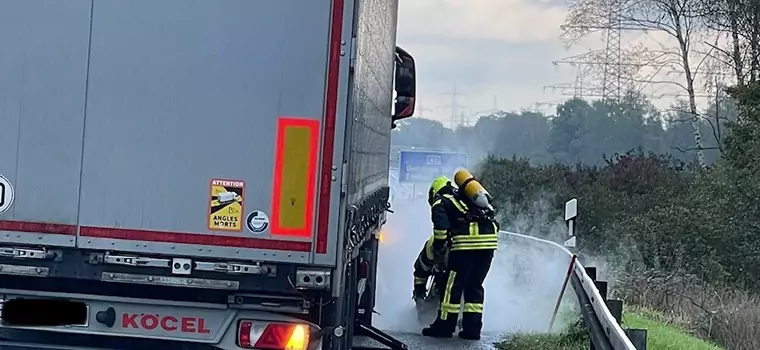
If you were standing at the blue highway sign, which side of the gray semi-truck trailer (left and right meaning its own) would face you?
front

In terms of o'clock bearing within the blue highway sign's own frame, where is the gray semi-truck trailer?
The gray semi-truck trailer is roughly at 12 o'clock from the blue highway sign.

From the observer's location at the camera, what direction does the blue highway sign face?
facing the viewer

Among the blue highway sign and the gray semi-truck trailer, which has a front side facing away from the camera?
the gray semi-truck trailer

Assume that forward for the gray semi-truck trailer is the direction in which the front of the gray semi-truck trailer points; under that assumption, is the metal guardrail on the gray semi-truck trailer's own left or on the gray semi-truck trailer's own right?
on the gray semi-truck trailer's own right

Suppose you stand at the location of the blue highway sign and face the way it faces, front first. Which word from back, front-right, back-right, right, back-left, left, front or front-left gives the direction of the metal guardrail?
front

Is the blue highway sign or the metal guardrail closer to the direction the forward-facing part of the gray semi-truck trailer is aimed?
the blue highway sign

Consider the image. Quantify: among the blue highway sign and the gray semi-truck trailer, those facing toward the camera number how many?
1

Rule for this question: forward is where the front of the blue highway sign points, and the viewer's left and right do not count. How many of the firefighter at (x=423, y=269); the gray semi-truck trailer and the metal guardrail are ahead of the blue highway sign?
3

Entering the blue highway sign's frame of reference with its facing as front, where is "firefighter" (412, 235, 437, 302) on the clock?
The firefighter is roughly at 12 o'clock from the blue highway sign.

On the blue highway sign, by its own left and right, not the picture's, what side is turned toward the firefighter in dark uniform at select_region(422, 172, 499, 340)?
front

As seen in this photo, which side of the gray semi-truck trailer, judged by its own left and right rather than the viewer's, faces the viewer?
back

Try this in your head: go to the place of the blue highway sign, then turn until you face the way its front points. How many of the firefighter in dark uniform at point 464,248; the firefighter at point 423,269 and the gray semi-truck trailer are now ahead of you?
3

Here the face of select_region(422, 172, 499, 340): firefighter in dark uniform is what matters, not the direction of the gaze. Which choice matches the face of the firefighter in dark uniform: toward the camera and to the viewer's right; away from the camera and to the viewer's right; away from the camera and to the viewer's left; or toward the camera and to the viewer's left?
away from the camera and to the viewer's left

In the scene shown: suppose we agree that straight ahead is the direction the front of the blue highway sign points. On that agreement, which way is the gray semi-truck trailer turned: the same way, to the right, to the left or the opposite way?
the opposite way
